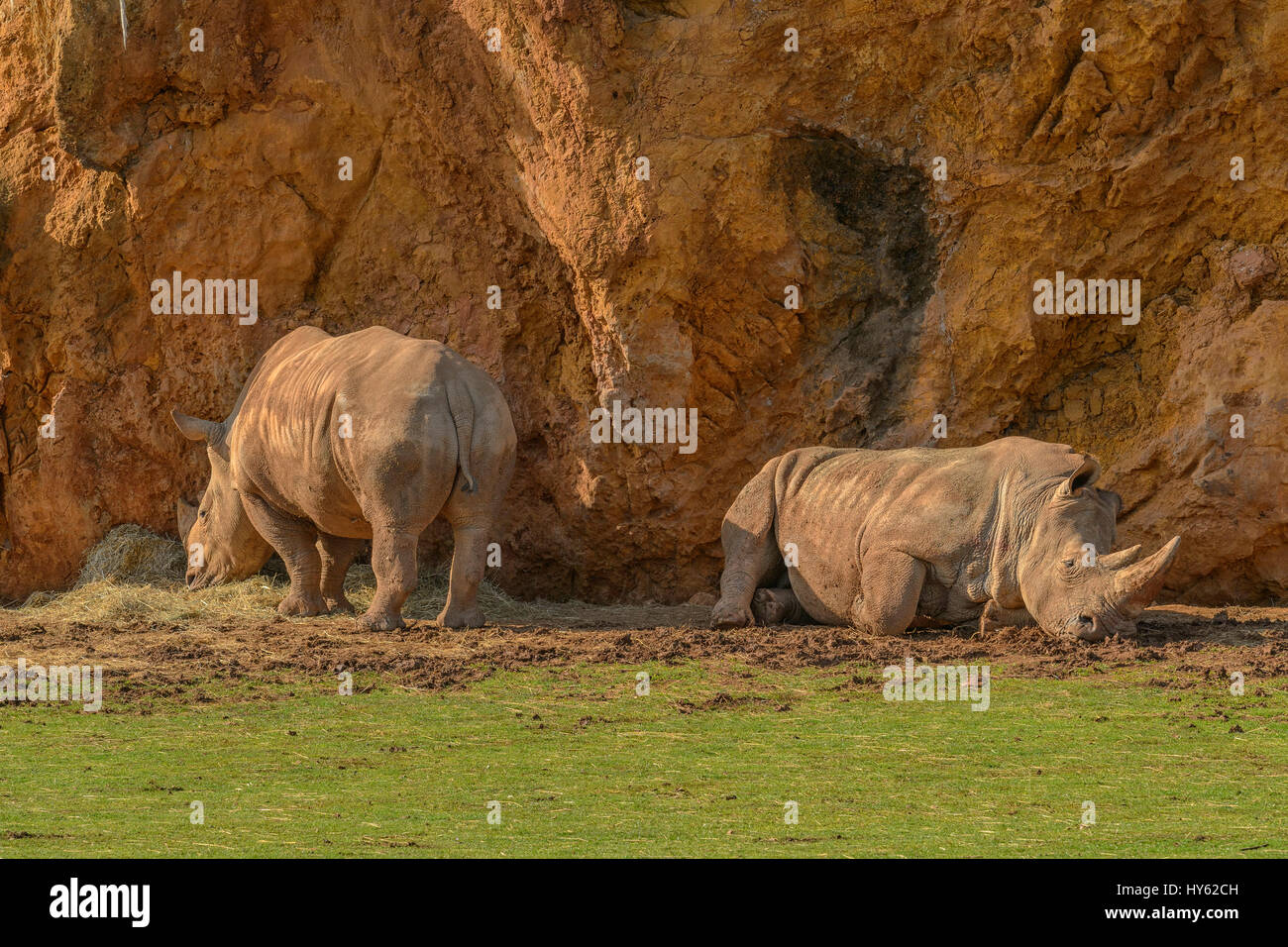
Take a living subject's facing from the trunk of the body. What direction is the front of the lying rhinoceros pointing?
to the viewer's right

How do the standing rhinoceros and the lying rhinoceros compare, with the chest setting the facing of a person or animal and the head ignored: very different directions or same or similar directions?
very different directions

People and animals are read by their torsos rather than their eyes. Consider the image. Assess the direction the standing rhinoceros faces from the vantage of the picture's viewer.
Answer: facing away from the viewer and to the left of the viewer

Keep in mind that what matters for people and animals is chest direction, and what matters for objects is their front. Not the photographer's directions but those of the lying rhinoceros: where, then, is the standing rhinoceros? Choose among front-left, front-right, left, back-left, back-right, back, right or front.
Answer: back

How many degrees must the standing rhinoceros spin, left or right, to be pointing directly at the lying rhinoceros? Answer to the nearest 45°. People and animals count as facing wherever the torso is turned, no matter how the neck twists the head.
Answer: approximately 180°

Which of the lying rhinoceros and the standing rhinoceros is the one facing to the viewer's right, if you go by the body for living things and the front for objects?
the lying rhinoceros

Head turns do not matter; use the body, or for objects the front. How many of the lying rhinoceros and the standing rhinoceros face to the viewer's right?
1
